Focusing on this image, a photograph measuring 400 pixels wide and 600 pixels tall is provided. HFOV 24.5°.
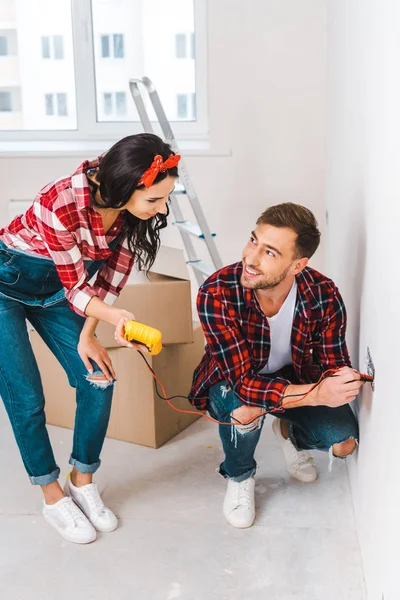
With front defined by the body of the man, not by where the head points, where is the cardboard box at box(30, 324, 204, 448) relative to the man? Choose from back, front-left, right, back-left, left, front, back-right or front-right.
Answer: back-right

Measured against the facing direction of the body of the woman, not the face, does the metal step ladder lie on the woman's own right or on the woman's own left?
on the woman's own left

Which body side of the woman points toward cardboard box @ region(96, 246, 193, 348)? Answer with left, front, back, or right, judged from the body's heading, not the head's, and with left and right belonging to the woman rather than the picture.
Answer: left

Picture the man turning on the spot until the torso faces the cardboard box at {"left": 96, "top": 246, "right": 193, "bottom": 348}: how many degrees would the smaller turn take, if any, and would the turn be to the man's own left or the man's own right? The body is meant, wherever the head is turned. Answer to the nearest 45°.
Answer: approximately 135° to the man's own right

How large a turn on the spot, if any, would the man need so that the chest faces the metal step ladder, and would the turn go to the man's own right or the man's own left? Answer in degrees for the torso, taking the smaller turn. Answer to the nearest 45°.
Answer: approximately 180°

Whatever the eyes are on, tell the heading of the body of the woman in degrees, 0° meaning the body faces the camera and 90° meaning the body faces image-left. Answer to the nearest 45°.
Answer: approximately 315°
